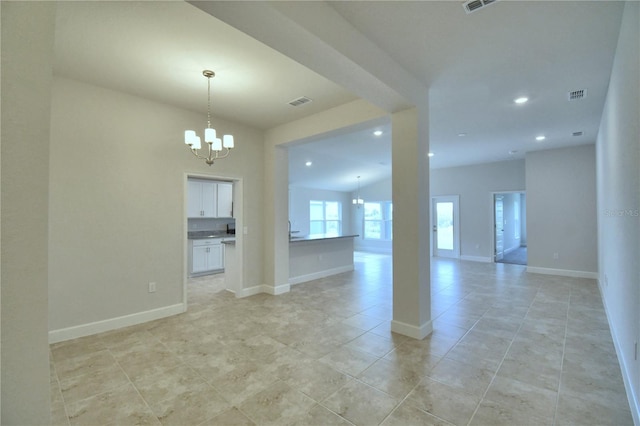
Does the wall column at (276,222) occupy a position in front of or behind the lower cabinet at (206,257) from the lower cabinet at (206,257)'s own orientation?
in front

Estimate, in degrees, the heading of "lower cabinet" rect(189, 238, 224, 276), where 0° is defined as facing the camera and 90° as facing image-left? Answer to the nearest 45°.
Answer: approximately 315°

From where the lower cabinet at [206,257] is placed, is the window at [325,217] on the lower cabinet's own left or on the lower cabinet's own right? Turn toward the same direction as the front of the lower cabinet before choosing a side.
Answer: on the lower cabinet's own left

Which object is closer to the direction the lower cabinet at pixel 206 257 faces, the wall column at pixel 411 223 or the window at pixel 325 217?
the wall column

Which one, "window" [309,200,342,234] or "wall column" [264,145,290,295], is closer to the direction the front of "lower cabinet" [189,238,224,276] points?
the wall column
